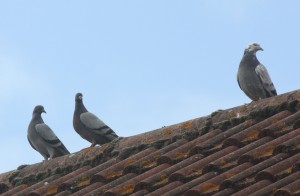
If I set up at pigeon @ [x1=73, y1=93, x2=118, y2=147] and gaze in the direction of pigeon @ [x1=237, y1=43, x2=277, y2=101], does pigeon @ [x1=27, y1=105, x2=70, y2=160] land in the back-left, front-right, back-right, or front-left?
back-left

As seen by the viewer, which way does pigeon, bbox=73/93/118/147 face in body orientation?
to the viewer's left

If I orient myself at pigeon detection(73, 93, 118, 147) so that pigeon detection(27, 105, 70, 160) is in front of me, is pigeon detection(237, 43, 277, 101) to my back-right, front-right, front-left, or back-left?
back-right

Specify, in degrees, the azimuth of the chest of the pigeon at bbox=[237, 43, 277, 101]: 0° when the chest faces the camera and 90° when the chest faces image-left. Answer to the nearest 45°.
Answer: approximately 45°

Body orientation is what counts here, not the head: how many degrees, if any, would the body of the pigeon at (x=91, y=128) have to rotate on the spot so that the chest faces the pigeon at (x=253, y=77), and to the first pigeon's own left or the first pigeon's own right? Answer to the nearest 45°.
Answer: approximately 180°

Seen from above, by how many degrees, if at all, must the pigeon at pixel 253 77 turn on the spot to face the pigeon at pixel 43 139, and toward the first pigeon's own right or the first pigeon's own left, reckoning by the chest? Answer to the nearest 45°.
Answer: approximately 45° to the first pigeon's own right

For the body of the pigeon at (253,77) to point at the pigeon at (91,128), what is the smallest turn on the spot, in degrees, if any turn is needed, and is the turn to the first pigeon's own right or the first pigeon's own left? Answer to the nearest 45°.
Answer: approximately 45° to the first pigeon's own right
